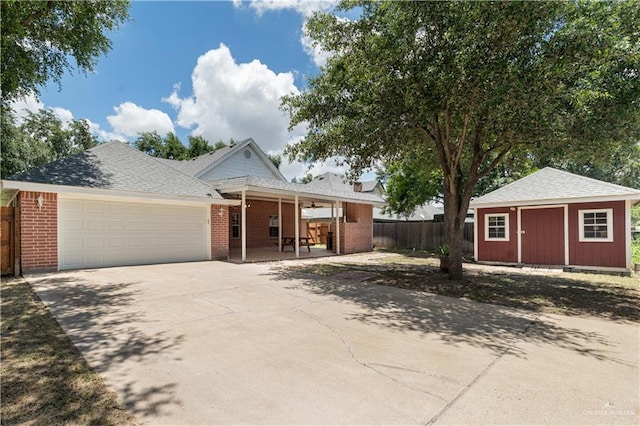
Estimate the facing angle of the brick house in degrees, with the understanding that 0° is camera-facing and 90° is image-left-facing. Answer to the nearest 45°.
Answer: approximately 315°

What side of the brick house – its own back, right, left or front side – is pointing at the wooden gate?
right

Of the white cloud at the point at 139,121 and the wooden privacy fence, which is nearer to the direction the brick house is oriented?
the wooden privacy fence

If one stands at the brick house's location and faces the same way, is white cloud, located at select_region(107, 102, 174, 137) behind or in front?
behind

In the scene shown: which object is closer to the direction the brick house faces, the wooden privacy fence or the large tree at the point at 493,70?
the large tree

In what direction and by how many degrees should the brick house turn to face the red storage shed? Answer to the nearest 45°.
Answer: approximately 45° to its left

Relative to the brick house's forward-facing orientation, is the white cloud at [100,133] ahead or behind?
behind

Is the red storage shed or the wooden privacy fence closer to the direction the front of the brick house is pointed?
the red storage shed
